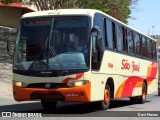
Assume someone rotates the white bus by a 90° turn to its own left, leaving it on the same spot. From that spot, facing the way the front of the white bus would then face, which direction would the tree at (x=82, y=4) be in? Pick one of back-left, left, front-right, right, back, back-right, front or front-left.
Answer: back-left

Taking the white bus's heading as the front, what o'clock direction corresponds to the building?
The building is roughly at 4 o'clock from the white bus.

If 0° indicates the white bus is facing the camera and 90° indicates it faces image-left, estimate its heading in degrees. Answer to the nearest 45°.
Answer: approximately 45°
